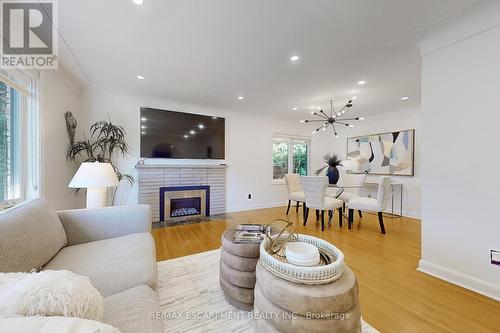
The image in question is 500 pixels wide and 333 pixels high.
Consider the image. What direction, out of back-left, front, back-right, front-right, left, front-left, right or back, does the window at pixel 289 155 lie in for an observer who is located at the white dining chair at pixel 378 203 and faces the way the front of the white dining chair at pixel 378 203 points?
front-right

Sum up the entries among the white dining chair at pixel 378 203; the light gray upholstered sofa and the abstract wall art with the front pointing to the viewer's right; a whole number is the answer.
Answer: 1

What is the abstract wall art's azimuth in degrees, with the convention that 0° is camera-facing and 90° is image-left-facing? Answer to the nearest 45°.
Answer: approximately 45°

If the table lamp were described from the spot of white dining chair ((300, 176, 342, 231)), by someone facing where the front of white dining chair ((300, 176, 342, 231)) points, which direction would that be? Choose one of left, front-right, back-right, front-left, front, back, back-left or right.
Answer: back

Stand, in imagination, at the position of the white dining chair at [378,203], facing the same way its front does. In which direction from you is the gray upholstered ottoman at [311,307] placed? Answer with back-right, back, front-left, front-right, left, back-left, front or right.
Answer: left

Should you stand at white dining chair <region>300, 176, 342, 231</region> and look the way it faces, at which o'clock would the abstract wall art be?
The abstract wall art is roughly at 12 o'clock from the white dining chair.

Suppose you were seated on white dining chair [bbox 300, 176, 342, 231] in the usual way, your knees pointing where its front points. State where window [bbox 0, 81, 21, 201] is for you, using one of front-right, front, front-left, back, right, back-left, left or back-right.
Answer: back

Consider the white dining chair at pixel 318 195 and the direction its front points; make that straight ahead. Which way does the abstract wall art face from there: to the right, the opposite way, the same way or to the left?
the opposite way

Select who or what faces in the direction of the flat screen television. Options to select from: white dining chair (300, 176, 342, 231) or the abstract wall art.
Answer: the abstract wall art

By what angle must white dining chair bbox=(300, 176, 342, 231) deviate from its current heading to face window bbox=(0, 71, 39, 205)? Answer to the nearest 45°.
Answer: approximately 180°

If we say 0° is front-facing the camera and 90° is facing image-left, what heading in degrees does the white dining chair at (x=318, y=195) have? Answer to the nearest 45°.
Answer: approximately 225°

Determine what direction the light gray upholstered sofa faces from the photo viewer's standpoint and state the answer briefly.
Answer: facing to the right of the viewer

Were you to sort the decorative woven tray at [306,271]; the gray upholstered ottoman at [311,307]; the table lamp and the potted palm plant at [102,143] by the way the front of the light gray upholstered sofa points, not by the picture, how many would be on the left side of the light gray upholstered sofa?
2

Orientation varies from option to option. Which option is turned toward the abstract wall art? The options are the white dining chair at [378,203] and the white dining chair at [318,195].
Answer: the white dining chair at [318,195]
